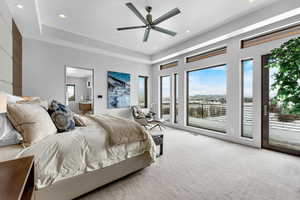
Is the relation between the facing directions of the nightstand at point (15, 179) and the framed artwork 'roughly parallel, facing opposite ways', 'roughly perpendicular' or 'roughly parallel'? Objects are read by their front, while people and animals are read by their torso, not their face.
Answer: roughly perpendicular

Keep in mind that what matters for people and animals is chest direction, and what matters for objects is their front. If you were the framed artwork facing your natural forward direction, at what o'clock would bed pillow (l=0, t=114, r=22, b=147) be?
The bed pillow is roughly at 2 o'clock from the framed artwork.

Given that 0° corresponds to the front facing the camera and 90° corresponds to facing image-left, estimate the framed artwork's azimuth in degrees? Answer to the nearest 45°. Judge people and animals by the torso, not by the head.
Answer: approximately 315°

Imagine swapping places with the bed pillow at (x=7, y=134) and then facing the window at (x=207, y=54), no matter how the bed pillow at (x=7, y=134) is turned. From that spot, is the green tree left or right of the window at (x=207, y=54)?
right

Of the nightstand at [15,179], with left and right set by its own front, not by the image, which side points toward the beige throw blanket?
front

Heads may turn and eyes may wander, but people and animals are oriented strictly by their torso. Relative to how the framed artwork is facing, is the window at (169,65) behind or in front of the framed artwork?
in front

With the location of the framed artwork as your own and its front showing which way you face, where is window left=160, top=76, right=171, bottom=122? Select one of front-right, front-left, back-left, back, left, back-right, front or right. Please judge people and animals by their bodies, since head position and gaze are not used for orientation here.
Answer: front-left

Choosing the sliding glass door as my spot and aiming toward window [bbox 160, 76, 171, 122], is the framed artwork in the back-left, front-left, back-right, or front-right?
front-left

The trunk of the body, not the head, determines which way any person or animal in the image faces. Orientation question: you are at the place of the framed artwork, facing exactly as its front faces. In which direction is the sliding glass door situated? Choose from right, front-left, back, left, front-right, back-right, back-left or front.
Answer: front

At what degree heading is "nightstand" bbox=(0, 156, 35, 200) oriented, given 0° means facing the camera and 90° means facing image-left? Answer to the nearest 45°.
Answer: approximately 270°

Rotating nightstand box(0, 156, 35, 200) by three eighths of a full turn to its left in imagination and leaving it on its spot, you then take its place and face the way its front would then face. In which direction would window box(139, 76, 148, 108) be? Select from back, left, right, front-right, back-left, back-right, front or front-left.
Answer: right

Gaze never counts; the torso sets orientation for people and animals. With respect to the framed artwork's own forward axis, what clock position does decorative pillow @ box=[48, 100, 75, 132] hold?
The decorative pillow is roughly at 2 o'clock from the framed artwork.

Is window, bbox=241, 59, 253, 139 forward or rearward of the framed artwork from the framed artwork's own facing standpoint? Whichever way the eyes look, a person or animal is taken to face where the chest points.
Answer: forward

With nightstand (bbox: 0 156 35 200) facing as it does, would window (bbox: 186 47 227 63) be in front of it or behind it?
in front

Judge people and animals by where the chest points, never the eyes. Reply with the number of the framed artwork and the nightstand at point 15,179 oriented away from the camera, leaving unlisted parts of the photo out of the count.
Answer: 0

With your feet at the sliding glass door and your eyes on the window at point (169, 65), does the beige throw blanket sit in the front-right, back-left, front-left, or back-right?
front-left

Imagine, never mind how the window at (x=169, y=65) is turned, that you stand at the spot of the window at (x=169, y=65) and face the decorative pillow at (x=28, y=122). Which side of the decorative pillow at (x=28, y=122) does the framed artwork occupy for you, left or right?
right
